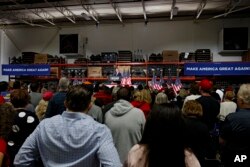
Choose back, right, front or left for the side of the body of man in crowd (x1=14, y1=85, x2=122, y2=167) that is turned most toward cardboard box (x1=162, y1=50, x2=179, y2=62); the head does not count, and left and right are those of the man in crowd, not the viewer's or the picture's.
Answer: front

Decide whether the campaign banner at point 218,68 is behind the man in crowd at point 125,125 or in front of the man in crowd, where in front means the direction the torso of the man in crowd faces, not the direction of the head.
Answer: in front

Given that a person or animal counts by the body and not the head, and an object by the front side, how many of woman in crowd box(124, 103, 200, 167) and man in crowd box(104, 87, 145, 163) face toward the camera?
0

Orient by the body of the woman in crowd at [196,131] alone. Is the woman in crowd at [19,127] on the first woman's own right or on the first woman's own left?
on the first woman's own left

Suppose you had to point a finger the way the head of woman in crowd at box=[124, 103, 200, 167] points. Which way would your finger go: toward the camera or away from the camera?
away from the camera

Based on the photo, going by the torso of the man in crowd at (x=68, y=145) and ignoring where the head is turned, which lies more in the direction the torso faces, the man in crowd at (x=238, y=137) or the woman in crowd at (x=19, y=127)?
the woman in crowd

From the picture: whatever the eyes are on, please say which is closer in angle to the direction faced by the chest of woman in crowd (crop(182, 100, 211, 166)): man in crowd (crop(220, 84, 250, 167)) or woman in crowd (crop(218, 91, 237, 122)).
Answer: the woman in crowd

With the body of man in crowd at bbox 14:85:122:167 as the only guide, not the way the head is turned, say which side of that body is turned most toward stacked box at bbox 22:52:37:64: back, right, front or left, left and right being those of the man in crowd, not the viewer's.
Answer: front

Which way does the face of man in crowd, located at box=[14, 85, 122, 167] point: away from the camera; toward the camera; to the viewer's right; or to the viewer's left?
away from the camera

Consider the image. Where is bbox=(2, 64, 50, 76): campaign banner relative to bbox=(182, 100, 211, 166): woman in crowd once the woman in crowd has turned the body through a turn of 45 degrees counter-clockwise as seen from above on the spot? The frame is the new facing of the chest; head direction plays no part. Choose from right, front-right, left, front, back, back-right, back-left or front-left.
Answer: front

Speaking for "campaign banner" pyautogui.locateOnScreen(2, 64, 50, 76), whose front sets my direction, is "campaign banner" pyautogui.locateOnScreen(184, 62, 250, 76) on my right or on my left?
on my left

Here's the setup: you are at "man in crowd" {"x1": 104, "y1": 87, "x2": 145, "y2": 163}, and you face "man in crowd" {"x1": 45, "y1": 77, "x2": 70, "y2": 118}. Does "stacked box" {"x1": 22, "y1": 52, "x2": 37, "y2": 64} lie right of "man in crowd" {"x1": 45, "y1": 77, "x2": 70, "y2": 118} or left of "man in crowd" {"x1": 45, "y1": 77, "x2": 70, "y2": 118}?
right

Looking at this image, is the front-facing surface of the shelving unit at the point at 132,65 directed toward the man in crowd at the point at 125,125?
yes

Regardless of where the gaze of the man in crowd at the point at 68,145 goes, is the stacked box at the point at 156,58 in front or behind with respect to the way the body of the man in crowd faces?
in front

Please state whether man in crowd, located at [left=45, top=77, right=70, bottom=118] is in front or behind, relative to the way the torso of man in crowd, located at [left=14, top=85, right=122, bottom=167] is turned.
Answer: in front

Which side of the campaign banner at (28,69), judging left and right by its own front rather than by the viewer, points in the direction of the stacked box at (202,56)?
left
